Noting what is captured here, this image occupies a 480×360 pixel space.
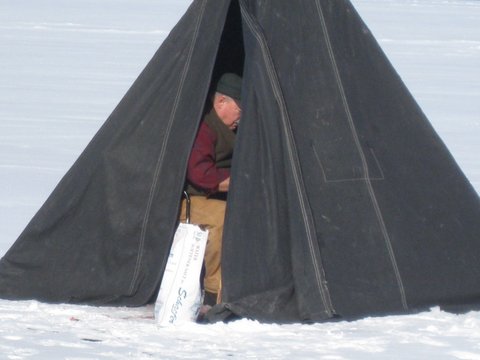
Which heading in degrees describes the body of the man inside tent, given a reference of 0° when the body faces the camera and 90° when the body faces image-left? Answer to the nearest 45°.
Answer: approximately 270°
